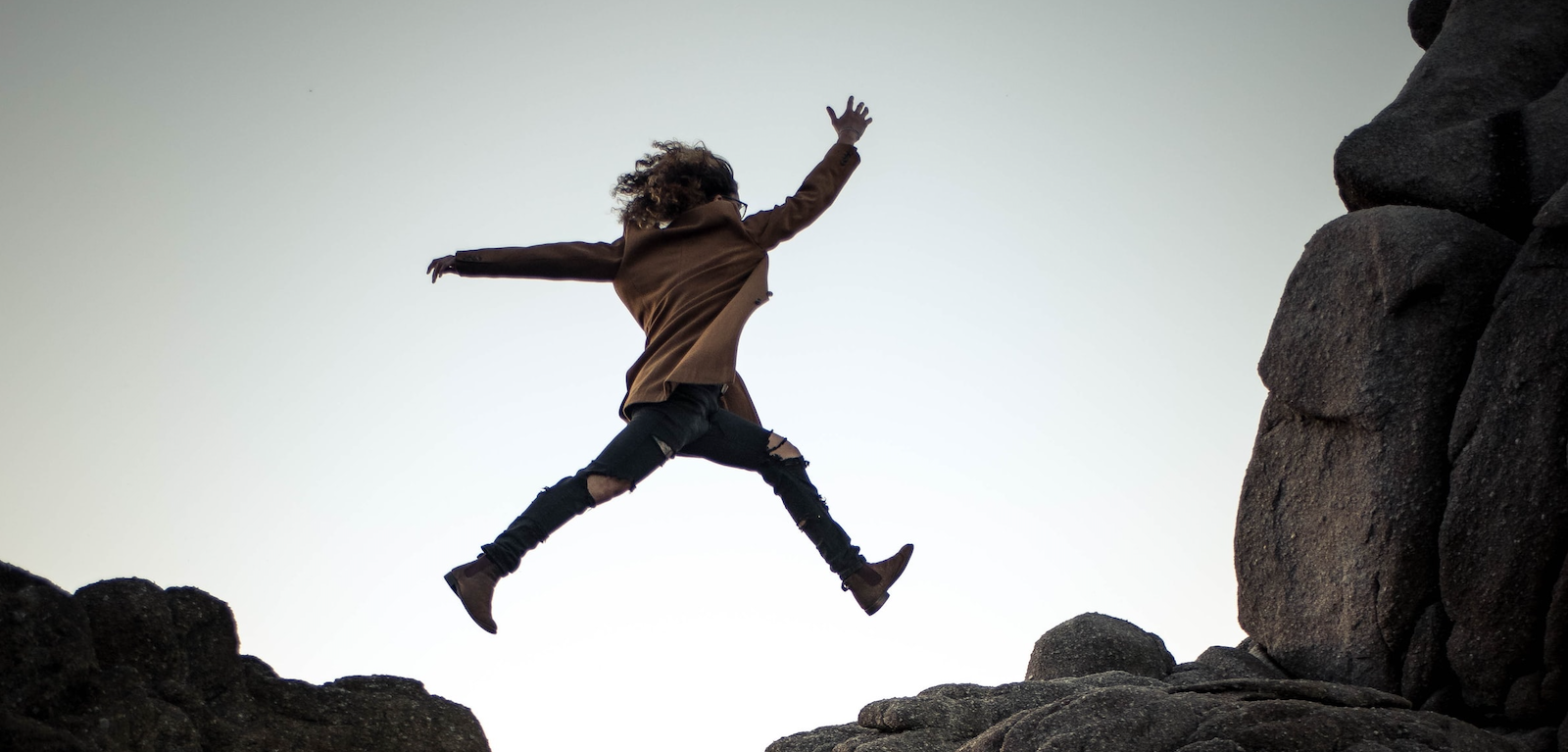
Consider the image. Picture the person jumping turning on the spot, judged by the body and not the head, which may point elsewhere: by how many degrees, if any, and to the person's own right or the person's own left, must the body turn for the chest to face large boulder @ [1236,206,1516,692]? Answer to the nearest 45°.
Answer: approximately 45° to the person's own right

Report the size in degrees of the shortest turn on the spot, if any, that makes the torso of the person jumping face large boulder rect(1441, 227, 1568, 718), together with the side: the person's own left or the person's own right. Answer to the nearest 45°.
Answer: approximately 45° to the person's own right

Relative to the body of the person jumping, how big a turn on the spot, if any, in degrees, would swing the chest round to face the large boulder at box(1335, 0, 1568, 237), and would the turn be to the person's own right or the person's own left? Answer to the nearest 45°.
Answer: approximately 45° to the person's own right

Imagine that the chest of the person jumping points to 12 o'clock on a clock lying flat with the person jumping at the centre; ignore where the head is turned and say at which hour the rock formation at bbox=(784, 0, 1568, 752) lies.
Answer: The rock formation is roughly at 1 o'clock from the person jumping.

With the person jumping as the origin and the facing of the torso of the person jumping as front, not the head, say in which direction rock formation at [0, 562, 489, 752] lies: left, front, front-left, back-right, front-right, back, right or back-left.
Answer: back

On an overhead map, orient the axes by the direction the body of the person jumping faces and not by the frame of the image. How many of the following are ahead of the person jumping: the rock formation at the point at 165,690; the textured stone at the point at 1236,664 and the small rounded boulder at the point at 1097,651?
2

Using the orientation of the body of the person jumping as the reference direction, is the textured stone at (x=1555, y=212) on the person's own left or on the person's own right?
on the person's own right

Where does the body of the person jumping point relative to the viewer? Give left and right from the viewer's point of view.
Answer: facing away from the viewer and to the right of the viewer

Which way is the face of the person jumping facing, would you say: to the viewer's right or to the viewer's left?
to the viewer's right
